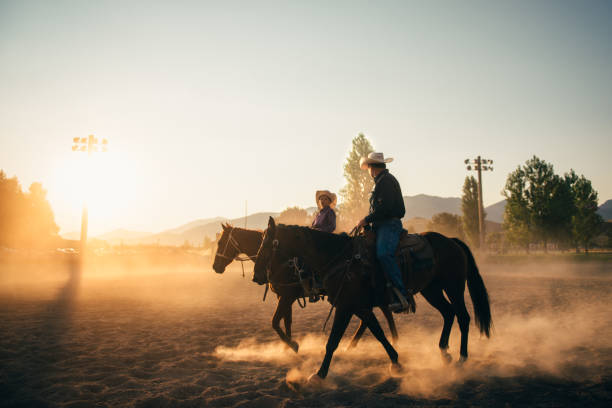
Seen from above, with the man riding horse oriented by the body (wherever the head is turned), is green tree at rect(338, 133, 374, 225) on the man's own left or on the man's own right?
on the man's own right

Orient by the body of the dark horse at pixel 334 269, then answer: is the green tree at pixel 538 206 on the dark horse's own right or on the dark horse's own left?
on the dark horse's own right

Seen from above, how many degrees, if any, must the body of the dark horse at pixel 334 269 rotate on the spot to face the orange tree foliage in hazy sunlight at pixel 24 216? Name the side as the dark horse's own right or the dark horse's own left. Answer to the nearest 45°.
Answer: approximately 45° to the dark horse's own right

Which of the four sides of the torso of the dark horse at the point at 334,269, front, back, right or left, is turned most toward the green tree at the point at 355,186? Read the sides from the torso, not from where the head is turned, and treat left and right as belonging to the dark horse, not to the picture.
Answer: right

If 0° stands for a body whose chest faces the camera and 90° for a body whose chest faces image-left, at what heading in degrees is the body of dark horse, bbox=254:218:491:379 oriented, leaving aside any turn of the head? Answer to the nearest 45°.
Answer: approximately 90°

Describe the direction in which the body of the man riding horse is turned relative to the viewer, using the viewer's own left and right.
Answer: facing to the left of the viewer

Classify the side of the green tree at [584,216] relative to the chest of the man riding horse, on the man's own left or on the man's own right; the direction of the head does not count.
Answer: on the man's own right
